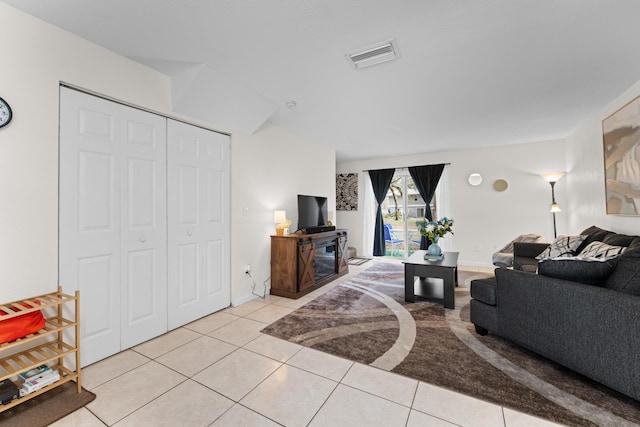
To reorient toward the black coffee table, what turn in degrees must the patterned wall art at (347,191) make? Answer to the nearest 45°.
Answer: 0° — it already faces it

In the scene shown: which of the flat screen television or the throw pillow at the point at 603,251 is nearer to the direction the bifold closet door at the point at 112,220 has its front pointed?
the throw pillow

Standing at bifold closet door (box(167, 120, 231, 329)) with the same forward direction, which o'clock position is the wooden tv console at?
The wooden tv console is roughly at 10 o'clock from the bifold closet door.

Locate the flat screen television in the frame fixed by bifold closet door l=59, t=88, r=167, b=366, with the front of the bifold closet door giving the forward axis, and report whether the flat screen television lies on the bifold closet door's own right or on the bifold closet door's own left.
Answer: on the bifold closet door's own left

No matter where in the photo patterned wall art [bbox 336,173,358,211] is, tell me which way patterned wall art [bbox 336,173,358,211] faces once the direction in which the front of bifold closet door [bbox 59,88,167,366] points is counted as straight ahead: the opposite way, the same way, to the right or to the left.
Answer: to the right

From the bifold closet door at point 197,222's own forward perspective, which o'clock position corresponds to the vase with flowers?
The vase with flowers is roughly at 11 o'clock from the bifold closet door.

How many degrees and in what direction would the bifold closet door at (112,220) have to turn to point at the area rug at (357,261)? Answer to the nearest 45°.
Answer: approximately 45° to its left

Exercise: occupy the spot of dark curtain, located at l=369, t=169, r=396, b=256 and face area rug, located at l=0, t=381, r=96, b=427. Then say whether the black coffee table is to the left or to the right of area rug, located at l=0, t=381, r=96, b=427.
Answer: left
